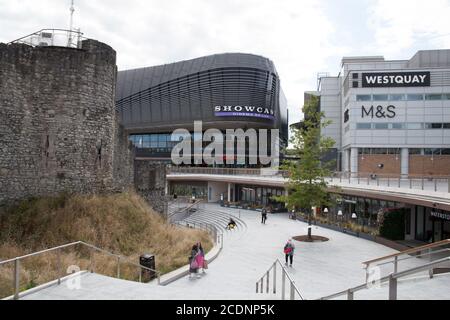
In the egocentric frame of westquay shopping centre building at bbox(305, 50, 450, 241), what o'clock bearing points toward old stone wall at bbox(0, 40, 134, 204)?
The old stone wall is roughly at 1 o'clock from the westquay shopping centre building.

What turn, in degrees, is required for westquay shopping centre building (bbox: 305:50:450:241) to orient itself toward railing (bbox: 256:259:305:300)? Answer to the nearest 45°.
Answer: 0° — it already faces it

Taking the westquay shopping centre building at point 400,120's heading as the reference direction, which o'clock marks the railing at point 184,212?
The railing is roughly at 2 o'clock from the westquay shopping centre building.

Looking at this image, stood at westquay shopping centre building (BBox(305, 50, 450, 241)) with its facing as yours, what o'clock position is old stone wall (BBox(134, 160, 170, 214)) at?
The old stone wall is roughly at 1 o'clock from the westquay shopping centre building.

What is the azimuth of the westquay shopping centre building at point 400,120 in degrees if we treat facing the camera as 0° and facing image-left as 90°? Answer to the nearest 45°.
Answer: approximately 0°
